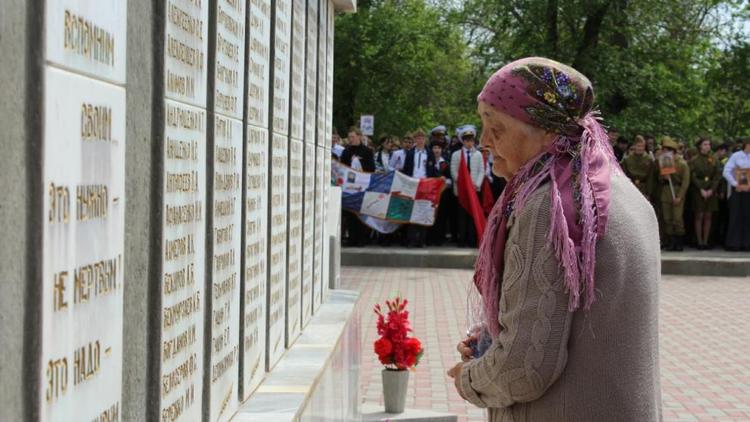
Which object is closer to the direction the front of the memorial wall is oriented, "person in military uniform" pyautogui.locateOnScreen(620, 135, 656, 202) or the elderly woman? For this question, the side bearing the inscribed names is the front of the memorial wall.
the elderly woman

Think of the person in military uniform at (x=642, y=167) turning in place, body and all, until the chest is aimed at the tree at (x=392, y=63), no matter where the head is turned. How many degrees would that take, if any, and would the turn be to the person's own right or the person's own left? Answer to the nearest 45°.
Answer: approximately 135° to the person's own right

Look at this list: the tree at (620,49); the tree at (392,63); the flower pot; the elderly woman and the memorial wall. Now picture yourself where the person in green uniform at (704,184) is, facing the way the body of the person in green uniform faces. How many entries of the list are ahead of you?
3

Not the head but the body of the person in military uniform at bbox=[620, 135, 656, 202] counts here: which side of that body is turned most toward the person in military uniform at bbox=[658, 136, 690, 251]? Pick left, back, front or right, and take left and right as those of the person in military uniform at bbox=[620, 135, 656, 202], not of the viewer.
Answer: left

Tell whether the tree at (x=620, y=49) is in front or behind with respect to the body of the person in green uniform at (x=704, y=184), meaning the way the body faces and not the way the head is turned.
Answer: behind

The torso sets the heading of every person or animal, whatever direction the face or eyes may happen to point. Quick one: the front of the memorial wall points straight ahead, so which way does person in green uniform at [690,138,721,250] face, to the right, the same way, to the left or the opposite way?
to the right

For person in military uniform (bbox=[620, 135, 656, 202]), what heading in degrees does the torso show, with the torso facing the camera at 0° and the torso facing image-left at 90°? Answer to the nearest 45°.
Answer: approximately 0°

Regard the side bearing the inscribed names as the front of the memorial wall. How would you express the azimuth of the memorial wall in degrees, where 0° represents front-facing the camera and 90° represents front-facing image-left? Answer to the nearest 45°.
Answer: approximately 315°

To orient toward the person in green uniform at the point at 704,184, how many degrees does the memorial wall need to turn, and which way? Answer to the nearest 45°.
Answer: approximately 90° to its left

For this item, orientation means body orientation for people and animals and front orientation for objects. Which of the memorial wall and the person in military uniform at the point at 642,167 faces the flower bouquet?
the person in military uniform

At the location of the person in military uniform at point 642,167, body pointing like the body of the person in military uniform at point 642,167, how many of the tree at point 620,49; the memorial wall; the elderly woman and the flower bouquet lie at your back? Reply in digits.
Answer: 1

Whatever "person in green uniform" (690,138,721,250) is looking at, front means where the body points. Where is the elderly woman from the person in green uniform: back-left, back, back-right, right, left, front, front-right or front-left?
front

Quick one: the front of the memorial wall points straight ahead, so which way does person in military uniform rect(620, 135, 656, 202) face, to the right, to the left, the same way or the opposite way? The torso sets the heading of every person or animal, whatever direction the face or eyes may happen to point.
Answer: to the right

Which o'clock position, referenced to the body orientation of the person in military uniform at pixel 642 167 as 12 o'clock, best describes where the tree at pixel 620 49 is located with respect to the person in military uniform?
The tree is roughly at 6 o'clock from the person in military uniform.
